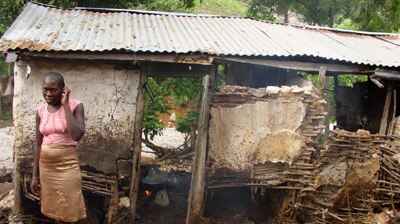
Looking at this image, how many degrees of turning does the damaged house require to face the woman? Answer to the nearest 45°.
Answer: approximately 45° to its right

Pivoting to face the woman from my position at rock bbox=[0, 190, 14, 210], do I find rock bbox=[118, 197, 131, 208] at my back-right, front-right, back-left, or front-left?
front-left

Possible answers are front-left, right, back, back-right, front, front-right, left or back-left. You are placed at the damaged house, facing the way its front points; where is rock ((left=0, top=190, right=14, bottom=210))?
right

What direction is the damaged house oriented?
toward the camera

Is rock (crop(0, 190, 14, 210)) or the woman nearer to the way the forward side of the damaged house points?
the woman
